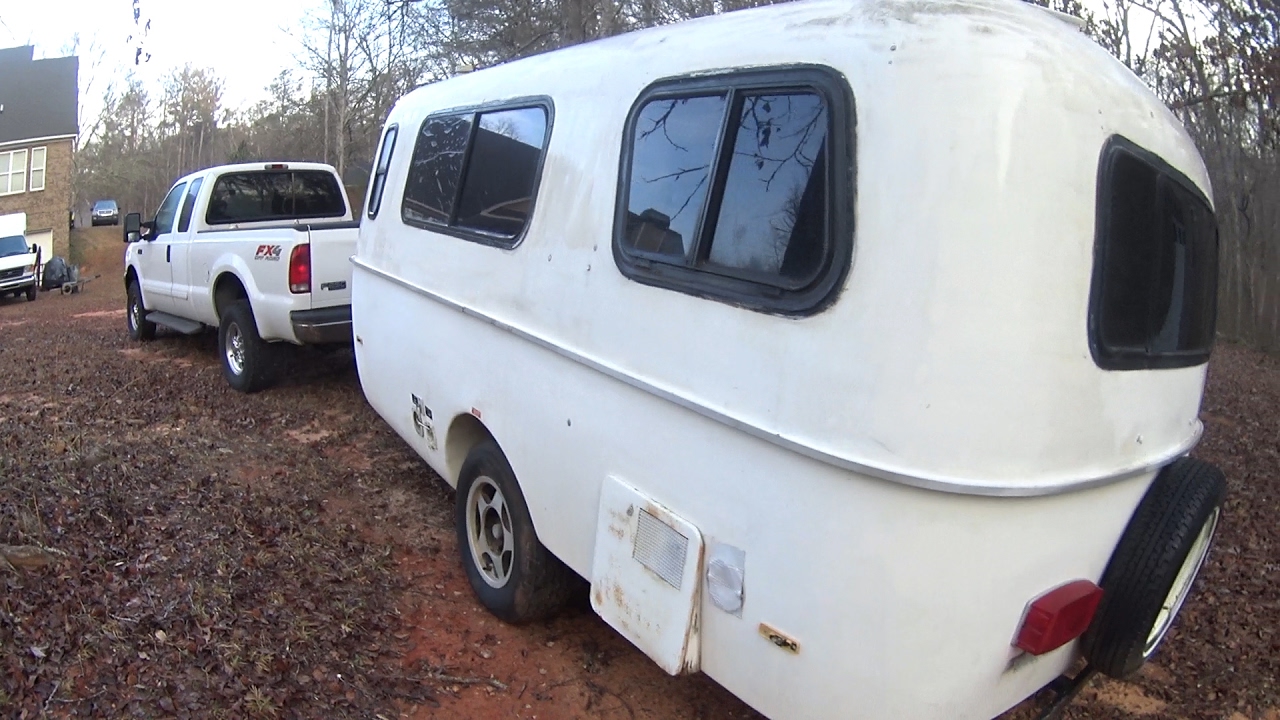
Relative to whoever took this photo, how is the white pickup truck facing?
facing away from the viewer and to the left of the viewer

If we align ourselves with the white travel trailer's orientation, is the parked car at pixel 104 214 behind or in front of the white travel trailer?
in front

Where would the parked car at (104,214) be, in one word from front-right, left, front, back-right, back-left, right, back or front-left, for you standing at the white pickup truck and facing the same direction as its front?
front-right

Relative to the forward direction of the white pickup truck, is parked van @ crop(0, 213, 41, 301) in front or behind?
in front

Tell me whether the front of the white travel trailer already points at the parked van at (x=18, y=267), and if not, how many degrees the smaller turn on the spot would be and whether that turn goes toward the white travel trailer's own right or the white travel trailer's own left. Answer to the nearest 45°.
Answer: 0° — it already faces it

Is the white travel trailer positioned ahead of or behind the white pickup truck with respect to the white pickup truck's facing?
behind

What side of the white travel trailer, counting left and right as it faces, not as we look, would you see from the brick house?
front

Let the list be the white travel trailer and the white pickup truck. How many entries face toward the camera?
0

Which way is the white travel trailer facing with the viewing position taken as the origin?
facing away from the viewer and to the left of the viewer

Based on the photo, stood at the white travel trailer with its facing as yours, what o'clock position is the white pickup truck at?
The white pickup truck is roughly at 12 o'clock from the white travel trailer.
